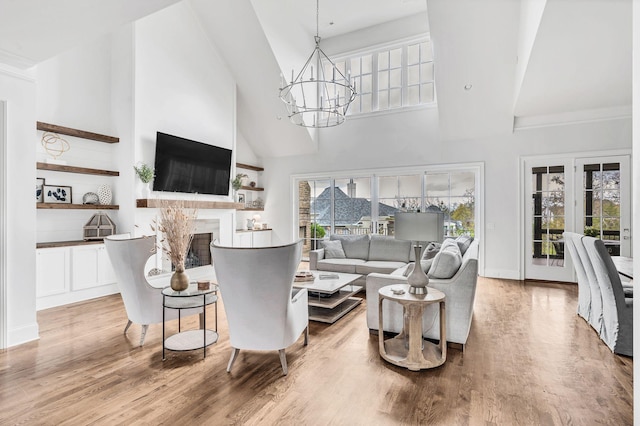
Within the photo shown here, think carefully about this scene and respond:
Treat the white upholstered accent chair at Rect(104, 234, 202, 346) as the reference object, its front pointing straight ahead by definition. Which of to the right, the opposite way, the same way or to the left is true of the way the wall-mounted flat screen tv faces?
to the right

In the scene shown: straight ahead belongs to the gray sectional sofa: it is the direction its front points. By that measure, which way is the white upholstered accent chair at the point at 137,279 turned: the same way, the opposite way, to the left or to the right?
the opposite way

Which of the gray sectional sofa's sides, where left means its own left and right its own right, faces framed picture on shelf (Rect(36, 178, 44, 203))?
right

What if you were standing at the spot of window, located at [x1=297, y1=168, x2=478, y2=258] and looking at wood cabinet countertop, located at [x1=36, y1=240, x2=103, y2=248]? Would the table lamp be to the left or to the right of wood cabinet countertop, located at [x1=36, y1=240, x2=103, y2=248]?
left

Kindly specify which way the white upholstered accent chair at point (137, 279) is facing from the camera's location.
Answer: facing away from the viewer and to the right of the viewer

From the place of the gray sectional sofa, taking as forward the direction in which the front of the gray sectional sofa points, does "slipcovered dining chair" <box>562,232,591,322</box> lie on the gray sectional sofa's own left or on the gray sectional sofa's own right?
on the gray sectional sofa's own left

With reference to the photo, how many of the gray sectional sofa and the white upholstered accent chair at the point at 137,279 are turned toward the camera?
1

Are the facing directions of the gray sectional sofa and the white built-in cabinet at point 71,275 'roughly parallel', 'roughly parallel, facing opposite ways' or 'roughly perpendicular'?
roughly perpendicular

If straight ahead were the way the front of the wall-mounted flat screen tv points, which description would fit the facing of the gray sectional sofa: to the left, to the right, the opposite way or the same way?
to the right

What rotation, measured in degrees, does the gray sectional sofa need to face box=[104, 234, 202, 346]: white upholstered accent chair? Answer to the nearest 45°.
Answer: approximately 45° to its right

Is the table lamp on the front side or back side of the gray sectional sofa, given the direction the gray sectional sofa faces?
on the front side

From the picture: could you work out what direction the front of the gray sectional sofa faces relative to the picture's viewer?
facing the viewer
